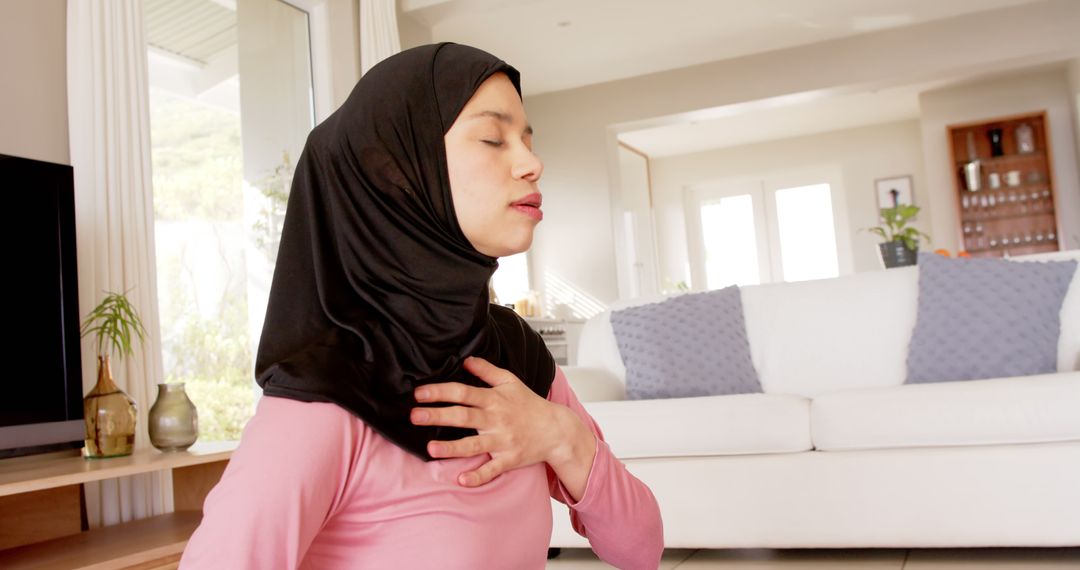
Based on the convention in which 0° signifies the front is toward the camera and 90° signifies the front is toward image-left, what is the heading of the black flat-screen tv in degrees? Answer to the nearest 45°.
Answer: approximately 315°

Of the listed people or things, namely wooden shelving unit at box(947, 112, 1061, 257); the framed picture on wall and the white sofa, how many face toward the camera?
3

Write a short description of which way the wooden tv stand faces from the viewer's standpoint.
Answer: facing the viewer and to the right of the viewer

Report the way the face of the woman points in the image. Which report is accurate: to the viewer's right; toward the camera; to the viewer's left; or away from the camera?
to the viewer's right

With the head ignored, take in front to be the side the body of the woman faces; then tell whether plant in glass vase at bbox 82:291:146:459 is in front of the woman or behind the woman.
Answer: behind

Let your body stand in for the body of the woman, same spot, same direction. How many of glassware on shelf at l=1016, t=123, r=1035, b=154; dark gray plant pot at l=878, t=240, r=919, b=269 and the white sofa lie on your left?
3

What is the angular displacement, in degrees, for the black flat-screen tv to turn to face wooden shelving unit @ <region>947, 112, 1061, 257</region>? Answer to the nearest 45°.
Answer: approximately 45° to its left

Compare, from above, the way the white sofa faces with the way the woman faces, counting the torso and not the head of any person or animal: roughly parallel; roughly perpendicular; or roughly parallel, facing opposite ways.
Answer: roughly perpendicular
